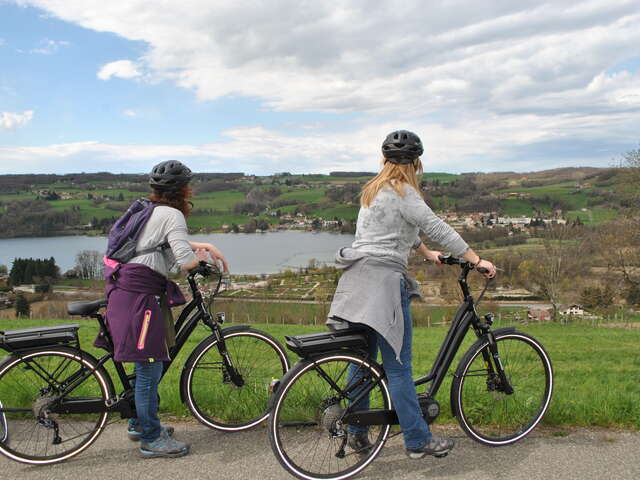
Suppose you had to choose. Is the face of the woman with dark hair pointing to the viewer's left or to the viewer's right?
to the viewer's right

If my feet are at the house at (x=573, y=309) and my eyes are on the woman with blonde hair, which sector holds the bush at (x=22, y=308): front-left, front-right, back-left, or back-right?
front-right

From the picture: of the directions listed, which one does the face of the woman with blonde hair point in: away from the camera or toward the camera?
away from the camera

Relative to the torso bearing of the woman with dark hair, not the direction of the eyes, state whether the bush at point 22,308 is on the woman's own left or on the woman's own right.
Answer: on the woman's own left

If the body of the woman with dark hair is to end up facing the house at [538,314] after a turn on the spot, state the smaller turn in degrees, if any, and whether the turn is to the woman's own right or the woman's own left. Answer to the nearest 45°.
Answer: approximately 45° to the woman's own left

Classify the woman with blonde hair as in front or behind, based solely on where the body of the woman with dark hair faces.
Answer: in front
